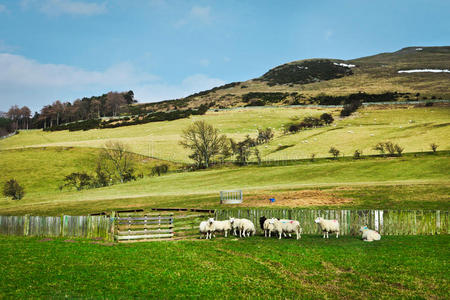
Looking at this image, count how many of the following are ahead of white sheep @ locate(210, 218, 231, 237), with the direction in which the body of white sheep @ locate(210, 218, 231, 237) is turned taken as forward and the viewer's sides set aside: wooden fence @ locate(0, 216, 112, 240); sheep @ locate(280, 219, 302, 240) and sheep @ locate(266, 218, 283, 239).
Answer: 1

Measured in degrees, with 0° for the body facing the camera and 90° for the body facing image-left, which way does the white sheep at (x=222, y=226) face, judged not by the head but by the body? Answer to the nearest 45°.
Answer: approximately 90°

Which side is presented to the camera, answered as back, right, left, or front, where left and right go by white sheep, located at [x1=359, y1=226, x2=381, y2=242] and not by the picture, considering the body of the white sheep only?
left

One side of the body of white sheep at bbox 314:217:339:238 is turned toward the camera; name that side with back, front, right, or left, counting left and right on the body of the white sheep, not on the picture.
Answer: left

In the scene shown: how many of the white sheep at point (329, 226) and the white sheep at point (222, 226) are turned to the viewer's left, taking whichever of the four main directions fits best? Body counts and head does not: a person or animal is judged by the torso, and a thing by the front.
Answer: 2

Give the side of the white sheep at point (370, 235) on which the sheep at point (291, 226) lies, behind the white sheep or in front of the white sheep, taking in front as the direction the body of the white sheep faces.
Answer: in front
